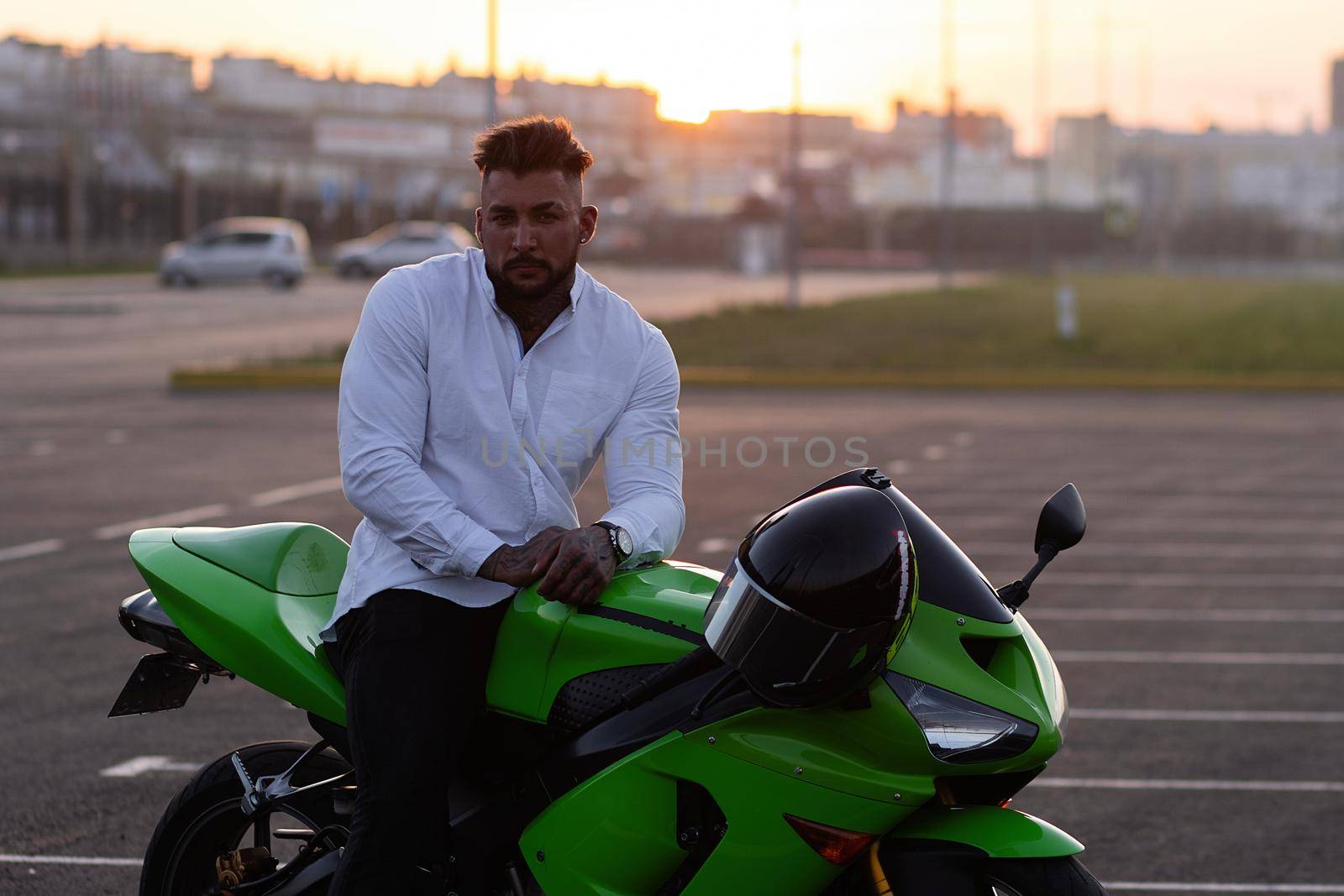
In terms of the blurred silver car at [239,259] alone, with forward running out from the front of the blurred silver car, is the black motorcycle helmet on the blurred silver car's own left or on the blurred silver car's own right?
on the blurred silver car's own left

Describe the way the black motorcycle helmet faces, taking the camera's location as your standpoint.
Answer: facing the viewer and to the left of the viewer

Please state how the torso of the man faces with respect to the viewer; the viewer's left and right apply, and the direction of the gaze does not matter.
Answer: facing the viewer

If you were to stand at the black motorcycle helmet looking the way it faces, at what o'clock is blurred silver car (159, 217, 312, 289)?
The blurred silver car is roughly at 4 o'clock from the black motorcycle helmet.

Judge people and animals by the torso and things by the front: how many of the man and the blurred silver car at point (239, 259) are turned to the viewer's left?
1

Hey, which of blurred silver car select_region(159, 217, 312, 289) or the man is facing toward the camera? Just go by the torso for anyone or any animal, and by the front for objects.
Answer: the man

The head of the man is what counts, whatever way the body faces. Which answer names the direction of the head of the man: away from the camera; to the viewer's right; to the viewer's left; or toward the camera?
toward the camera

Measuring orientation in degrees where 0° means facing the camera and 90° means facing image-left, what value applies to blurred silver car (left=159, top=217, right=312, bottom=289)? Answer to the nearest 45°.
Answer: approximately 90°

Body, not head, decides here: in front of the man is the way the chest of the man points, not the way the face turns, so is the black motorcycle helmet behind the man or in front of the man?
in front

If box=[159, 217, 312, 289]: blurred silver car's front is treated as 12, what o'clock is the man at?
The man is roughly at 9 o'clock from the blurred silver car.

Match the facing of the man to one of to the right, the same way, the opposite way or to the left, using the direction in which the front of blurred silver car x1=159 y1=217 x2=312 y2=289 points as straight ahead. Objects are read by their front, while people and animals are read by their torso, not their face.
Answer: to the left

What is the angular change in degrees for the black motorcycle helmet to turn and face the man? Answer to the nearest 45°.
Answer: approximately 90° to its right

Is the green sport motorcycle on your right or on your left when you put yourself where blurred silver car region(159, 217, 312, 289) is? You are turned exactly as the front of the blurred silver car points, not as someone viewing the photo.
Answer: on your left

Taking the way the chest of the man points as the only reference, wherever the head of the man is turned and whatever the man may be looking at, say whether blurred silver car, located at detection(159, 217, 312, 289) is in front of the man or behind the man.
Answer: behind
